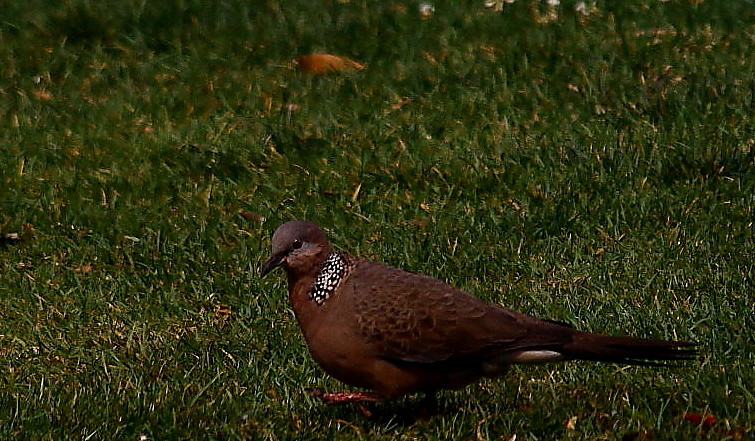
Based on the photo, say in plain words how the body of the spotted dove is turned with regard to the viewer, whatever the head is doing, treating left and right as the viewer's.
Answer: facing to the left of the viewer

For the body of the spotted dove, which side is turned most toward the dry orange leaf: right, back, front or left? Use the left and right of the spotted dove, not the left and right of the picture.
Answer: right
